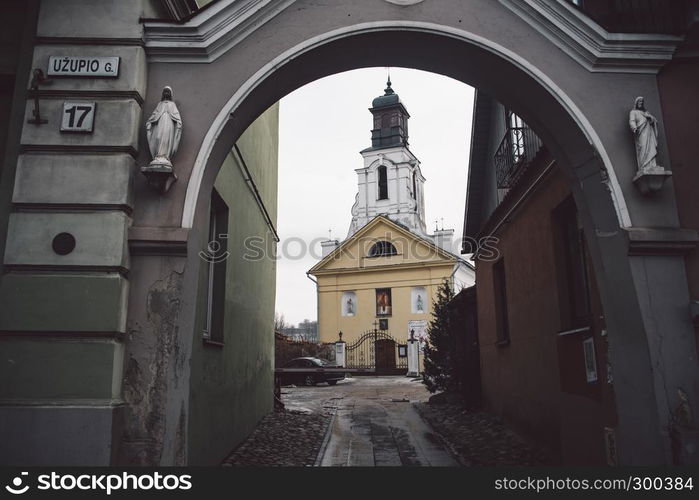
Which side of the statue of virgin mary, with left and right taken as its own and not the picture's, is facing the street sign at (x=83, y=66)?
right

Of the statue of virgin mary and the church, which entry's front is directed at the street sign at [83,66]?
the church

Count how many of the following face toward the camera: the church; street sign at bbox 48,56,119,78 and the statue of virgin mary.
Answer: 3

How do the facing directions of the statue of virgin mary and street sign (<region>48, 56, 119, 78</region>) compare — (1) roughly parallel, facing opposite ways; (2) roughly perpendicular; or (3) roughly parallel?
roughly parallel

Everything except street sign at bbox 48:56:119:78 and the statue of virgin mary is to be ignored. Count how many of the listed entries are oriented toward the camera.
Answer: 2

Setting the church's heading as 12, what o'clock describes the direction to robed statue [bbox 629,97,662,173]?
The robed statue is roughly at 12 o'clock from the church.

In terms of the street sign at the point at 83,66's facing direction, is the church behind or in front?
behind

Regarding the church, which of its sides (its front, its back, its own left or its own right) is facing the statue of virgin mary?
front

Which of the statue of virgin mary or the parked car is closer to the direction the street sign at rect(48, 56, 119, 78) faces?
the statue of virgin mary

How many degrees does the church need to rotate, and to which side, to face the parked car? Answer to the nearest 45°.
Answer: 0° — it already faces it

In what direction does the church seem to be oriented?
toward the camera

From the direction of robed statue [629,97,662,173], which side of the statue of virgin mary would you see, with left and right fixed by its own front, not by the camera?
left

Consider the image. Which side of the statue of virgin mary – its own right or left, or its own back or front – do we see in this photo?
front

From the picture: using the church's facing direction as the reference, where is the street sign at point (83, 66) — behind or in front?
in front

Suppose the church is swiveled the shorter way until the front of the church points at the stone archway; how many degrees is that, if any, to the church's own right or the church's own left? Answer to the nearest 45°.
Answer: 0° — it already faces it

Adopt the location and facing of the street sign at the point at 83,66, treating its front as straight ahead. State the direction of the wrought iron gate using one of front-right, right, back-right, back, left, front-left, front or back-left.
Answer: back-left
